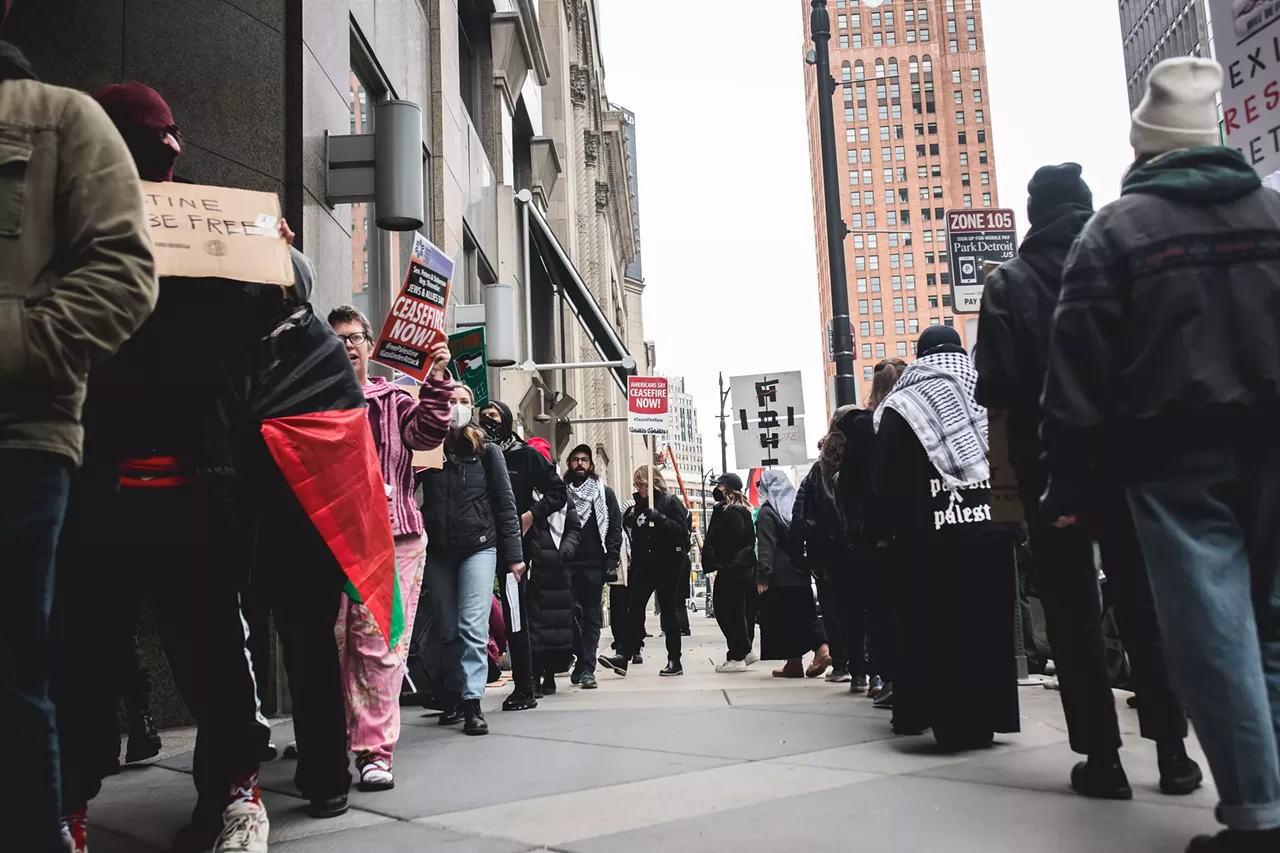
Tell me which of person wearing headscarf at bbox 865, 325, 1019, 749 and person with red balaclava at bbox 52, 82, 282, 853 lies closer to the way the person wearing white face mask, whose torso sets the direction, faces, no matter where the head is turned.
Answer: the person with red balaclava

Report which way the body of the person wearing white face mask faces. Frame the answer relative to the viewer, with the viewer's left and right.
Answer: facing the viewer

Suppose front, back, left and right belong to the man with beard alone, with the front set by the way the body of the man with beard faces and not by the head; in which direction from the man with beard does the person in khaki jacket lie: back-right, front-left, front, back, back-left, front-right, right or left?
front

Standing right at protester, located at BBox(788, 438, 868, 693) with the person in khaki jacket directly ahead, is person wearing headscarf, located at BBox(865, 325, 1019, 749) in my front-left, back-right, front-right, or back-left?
front-left

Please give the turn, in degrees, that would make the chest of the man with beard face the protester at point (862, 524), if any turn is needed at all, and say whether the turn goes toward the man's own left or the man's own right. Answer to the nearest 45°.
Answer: approximately 45° to the man's own left

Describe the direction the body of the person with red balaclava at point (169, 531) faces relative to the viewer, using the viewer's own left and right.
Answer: facing the viewer and to the right of the viewer

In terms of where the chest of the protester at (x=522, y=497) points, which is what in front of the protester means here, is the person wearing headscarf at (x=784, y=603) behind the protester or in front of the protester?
behind

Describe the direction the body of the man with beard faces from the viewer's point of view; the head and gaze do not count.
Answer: toward the camera

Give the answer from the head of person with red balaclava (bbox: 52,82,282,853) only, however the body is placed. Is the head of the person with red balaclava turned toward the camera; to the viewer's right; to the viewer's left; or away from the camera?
to the viewer's right

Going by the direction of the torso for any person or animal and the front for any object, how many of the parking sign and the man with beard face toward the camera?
2

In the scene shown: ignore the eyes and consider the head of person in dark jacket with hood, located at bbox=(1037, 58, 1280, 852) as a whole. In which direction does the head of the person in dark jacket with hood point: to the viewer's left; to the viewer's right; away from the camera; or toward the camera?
away from the camera

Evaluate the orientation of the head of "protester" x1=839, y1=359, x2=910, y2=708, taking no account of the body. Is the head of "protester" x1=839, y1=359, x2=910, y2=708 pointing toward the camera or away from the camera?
away from the camera

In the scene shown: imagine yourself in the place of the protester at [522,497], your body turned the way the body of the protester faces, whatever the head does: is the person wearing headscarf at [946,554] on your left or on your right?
on your left

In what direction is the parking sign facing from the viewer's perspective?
toward the camera

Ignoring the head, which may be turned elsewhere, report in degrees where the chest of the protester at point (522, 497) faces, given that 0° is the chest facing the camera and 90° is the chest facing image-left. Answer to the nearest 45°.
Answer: approximately 45°

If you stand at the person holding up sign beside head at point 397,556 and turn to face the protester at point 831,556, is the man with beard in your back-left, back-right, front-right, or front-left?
front-left
